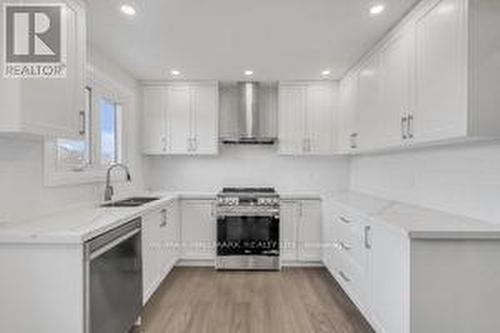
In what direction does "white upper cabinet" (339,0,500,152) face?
to the viewer's left

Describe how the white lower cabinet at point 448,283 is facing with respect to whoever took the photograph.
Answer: facing to the left of the viewer

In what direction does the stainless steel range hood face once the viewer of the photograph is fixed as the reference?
facing the viewer

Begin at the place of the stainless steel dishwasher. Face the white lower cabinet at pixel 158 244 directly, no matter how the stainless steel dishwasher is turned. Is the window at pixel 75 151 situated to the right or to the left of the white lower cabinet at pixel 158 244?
left

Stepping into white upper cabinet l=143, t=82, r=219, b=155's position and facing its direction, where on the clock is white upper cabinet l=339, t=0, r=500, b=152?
white upper cabinet l=339, t=0, r=500, b=152 is roughly at 11 o'clock from white upper cabinet l=143, t=82, r=219, b=155.

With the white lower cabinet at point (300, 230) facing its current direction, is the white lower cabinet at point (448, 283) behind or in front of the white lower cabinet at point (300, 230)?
in front

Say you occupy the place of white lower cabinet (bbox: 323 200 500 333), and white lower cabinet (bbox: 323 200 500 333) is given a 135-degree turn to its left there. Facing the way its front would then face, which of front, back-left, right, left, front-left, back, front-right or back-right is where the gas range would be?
back

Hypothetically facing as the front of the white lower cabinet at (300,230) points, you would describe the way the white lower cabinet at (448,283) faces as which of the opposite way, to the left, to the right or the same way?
to the right

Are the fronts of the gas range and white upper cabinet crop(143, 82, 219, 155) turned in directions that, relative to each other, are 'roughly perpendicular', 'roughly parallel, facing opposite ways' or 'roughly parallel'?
roughly parallel

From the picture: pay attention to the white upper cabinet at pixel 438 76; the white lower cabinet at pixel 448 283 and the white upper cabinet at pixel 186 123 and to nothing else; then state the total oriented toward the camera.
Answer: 1

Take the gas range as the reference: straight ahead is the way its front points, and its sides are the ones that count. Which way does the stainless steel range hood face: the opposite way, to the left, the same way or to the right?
the same way

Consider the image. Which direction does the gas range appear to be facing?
toward the camera

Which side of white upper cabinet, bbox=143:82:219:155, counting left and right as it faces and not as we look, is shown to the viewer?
front

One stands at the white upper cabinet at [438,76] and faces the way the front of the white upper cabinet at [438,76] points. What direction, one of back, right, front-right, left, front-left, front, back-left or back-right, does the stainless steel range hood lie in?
front-right

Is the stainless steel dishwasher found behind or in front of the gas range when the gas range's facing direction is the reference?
in front
